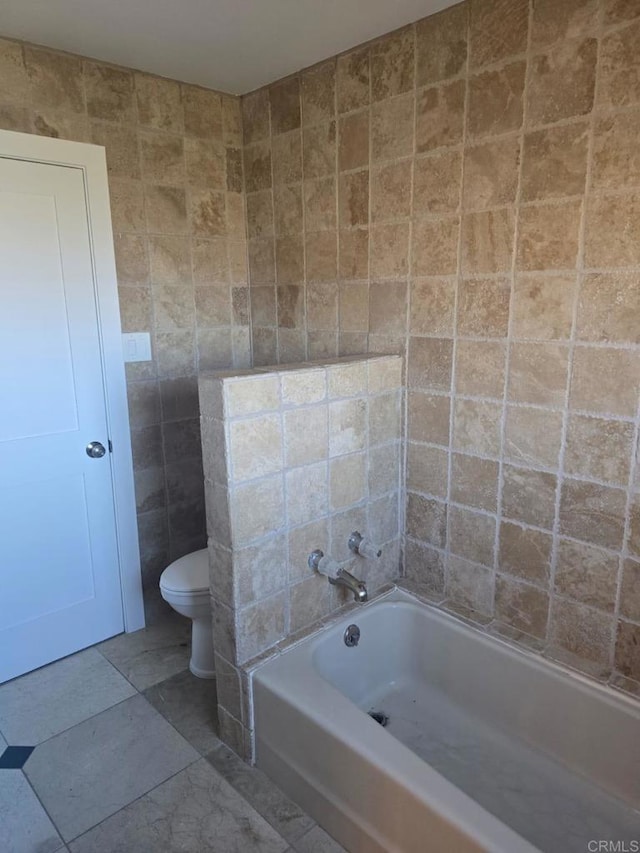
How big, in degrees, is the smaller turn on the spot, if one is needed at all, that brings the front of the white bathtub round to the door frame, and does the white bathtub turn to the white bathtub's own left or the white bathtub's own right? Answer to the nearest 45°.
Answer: approximately 45° to the white bathtub's own right

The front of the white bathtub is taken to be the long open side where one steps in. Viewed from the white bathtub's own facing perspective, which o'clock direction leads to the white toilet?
The white toilet is roughly at 2 o'clock from the white bathtub.

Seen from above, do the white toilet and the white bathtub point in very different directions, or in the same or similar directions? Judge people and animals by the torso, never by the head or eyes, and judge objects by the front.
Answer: same or similar directions

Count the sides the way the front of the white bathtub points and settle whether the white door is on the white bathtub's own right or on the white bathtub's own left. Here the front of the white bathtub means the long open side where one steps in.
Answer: on the white bathtub's own right

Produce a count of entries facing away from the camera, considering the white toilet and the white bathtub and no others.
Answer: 0

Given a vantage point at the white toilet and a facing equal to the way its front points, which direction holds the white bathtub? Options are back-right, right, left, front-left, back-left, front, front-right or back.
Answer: left

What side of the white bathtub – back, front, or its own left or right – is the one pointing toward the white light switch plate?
right

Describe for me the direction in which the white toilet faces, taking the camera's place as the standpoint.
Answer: facing the viewer and to the left of the viewer
